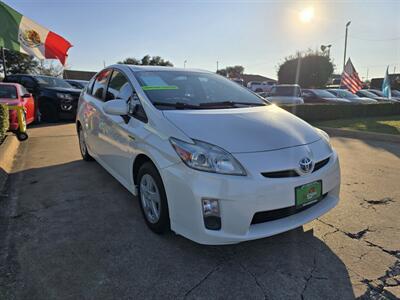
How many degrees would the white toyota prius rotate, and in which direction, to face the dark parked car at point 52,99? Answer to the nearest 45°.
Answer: approximately 180°

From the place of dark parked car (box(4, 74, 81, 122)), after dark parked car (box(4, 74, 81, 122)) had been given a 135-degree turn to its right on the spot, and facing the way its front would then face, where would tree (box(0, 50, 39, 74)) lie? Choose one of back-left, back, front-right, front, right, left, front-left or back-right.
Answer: right

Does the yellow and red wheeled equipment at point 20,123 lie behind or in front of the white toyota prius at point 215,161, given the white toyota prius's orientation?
behind

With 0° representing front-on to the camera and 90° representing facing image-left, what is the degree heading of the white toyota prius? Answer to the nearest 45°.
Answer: approximately 315°

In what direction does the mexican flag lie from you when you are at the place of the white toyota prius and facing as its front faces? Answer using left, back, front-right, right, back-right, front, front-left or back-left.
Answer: back

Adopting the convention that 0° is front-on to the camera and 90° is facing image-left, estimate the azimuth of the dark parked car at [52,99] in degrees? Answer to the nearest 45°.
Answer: approximately 315°

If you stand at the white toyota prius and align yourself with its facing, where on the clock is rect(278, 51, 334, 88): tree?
The tree is roughly at 8 o'clock from the white toyota prius.

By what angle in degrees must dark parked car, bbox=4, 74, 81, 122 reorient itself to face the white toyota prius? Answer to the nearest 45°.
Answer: approximately 45° to its right
